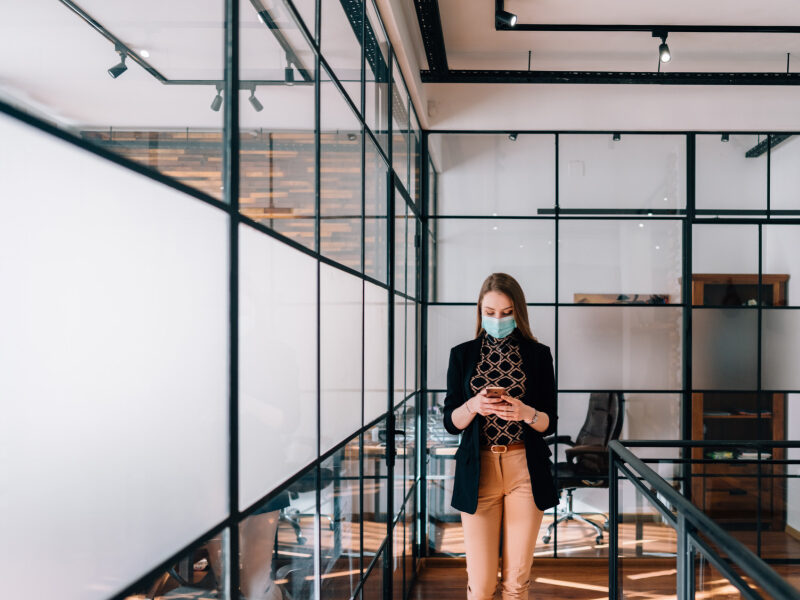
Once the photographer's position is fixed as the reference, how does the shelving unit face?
facing the viewer

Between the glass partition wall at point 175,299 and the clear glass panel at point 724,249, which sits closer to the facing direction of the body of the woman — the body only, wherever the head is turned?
the glass partition wall

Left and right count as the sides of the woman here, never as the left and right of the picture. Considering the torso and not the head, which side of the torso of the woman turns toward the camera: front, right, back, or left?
front

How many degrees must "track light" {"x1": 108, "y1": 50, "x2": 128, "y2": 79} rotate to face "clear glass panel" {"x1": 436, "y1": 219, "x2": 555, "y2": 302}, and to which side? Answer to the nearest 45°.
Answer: approximately 180°

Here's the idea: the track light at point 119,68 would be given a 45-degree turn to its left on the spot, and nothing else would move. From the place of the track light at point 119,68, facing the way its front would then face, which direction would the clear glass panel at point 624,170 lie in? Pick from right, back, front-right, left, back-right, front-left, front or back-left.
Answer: back-left

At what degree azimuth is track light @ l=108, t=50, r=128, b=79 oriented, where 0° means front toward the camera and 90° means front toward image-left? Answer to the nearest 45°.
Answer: approximately 45°

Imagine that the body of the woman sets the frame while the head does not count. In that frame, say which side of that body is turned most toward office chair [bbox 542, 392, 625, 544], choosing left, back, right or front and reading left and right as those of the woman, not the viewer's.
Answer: back

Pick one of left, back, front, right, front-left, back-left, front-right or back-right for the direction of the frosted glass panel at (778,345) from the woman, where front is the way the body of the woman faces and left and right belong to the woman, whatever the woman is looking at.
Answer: back-left

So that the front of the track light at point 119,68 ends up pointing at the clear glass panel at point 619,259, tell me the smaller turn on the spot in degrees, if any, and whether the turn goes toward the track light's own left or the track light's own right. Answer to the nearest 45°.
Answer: approximately 180°

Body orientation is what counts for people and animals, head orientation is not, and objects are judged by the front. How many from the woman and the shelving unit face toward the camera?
2

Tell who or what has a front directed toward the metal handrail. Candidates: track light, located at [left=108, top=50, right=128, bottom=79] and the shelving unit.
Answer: the shelving unit
